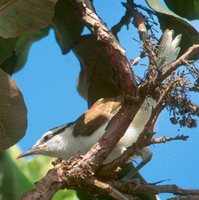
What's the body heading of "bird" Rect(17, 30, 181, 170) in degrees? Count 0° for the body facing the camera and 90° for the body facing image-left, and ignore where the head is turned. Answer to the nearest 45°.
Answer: approximately 90°
